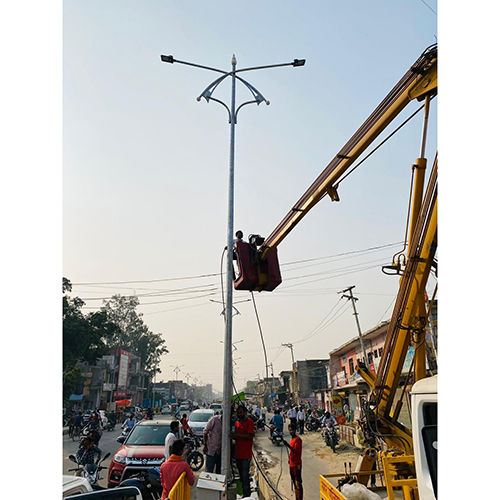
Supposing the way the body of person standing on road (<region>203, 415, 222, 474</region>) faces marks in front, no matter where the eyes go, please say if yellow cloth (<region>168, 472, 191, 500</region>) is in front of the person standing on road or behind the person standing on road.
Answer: behind

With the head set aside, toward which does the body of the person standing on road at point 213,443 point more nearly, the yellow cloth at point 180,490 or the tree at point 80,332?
the tree

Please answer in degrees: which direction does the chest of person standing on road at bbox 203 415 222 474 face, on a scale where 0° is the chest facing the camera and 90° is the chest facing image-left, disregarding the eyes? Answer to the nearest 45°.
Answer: approximately 180°

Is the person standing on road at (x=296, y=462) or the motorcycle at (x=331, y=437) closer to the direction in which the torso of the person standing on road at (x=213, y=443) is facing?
the motorcycle
